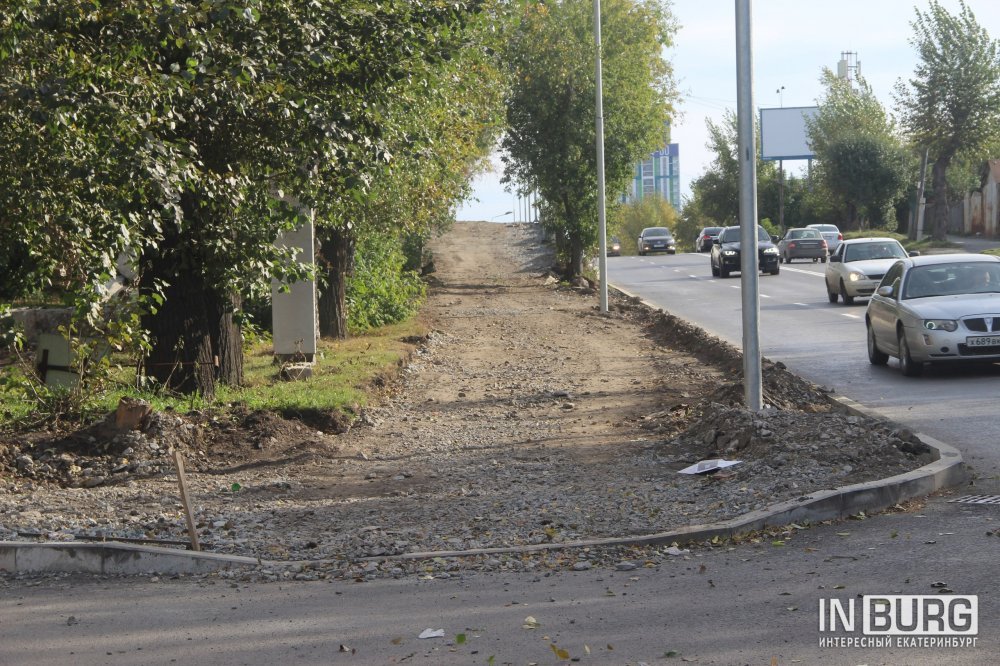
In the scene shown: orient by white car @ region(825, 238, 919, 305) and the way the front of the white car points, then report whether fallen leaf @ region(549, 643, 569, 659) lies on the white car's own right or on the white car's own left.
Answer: on the white car's own right

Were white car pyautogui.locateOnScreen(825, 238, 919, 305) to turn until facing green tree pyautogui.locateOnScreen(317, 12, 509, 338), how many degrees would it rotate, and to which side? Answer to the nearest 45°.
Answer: approximately 90° to its right

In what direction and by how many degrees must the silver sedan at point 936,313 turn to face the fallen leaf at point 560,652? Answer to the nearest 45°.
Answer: approximately 45° to its right

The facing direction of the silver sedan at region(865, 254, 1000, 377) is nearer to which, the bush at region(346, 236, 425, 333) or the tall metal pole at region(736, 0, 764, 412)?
the tall metal pole

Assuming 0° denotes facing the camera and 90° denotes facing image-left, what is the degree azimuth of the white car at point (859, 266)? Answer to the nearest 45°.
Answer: approximately 315°
